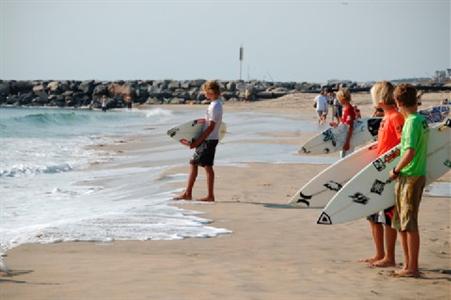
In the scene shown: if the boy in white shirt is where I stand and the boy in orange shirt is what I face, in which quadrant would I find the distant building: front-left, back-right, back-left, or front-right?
back-left

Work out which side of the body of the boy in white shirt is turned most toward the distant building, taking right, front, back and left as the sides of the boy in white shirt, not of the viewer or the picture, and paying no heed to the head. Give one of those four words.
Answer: right

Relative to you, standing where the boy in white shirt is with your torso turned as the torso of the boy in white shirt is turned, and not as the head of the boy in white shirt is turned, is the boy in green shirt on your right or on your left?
on your left

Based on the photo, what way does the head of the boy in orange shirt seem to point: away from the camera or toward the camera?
away from the camera

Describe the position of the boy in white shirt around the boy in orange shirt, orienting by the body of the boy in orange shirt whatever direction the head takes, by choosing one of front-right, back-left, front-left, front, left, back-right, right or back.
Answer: front-right

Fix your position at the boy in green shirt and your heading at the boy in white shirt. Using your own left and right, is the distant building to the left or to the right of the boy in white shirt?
right

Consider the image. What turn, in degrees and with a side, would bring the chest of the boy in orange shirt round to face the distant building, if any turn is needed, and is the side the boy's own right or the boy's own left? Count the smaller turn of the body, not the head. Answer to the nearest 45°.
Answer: approximately 90° to the boy's own right

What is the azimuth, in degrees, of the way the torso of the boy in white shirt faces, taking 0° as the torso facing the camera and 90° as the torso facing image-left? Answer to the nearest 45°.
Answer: approximately 90°

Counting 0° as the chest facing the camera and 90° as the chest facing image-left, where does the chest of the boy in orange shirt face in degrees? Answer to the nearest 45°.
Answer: approximately 90°
